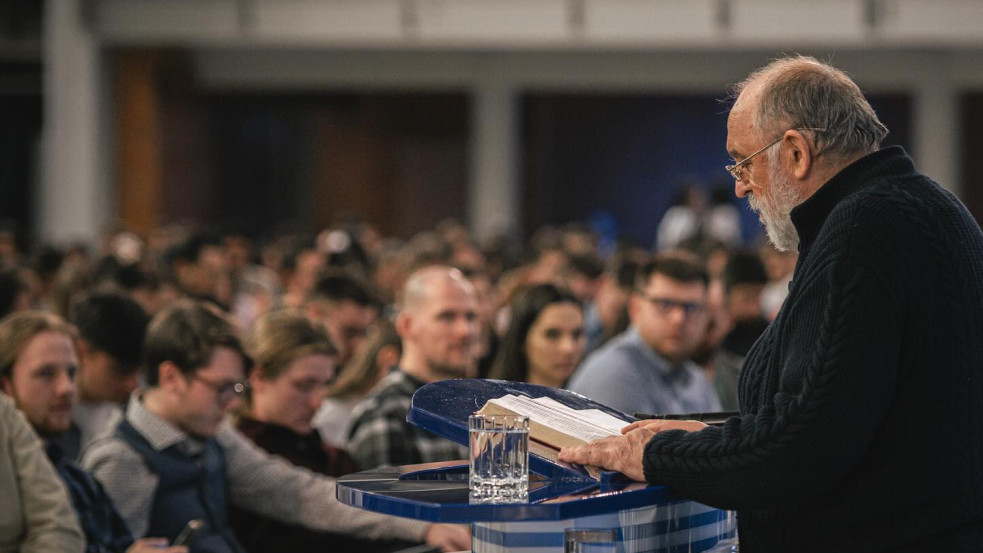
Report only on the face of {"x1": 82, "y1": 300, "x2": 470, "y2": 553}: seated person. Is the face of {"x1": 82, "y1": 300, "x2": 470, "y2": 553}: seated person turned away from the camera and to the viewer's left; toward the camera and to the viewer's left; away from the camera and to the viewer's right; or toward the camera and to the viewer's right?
toward the camera and to the viewer's right

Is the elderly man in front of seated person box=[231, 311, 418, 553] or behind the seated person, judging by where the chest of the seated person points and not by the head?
in front

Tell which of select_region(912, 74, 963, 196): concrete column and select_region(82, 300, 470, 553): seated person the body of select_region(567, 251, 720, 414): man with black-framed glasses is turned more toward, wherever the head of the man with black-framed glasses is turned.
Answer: the seated person

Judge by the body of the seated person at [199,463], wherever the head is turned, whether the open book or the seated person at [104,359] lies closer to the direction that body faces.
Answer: the open book

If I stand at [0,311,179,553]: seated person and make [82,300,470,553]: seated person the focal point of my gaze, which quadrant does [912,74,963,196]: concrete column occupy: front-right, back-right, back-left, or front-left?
front-left

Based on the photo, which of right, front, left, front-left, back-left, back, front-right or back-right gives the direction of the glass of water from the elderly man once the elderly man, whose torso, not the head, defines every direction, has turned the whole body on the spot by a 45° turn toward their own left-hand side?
front-right

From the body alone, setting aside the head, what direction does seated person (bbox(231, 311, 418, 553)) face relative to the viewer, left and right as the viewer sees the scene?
facing the viewer and to the right of the viewer

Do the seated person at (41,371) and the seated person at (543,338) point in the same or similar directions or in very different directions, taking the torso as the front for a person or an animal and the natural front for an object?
same or similar directions

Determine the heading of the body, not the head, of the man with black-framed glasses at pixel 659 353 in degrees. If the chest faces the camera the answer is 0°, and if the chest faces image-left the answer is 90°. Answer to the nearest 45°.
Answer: approximately 315°

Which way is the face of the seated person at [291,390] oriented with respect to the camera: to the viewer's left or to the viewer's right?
to the viewer's right

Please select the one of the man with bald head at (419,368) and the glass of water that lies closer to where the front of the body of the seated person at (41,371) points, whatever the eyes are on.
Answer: the glass of water

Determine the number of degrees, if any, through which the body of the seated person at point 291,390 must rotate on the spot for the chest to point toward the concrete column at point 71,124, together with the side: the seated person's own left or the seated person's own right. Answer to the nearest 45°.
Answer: approximately 135° to the seated person's own left

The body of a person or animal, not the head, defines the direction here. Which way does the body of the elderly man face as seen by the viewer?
to the viewer's left

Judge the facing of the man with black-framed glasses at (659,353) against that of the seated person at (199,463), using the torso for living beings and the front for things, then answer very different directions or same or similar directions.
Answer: same or similar directions

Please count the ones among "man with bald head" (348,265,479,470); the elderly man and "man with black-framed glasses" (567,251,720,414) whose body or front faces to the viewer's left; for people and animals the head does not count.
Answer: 1

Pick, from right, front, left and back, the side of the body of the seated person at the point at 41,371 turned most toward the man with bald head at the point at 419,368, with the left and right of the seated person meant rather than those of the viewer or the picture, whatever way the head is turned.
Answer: left

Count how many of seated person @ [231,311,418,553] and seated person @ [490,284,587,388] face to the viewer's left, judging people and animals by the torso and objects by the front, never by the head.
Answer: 0
